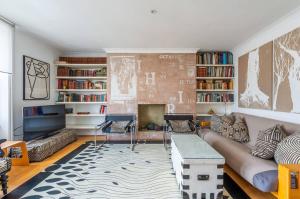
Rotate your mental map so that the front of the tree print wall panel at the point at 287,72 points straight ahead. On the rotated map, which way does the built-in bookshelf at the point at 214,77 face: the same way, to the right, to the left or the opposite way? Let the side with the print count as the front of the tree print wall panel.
to the left

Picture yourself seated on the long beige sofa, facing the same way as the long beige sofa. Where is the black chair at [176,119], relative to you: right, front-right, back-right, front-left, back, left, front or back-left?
right

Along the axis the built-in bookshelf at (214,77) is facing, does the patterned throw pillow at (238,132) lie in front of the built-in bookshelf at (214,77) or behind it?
in front

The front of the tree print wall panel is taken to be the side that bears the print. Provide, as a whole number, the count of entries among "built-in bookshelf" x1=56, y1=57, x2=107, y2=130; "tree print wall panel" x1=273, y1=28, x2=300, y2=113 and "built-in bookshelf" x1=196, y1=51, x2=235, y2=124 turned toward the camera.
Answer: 2

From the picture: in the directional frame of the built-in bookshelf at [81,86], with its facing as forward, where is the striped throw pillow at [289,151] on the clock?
The striped throw pillow is roughly at 11 o'clock from the built-in bookshelf.

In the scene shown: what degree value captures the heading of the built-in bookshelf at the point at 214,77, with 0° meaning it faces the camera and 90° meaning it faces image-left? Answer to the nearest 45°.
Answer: approximately 0°

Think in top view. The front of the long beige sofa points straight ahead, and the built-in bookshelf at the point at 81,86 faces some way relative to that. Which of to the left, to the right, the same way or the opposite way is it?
to the left

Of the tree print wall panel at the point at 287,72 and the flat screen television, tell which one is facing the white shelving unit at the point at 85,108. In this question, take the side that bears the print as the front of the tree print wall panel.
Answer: the tree print wall panel

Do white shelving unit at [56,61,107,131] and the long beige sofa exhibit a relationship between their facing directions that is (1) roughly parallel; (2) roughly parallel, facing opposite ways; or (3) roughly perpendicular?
roughly perpendicular

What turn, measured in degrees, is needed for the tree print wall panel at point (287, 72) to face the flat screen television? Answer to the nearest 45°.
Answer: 0° — it already faces it

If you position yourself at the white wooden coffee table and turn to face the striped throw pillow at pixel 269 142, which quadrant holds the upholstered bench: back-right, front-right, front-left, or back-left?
back-left
